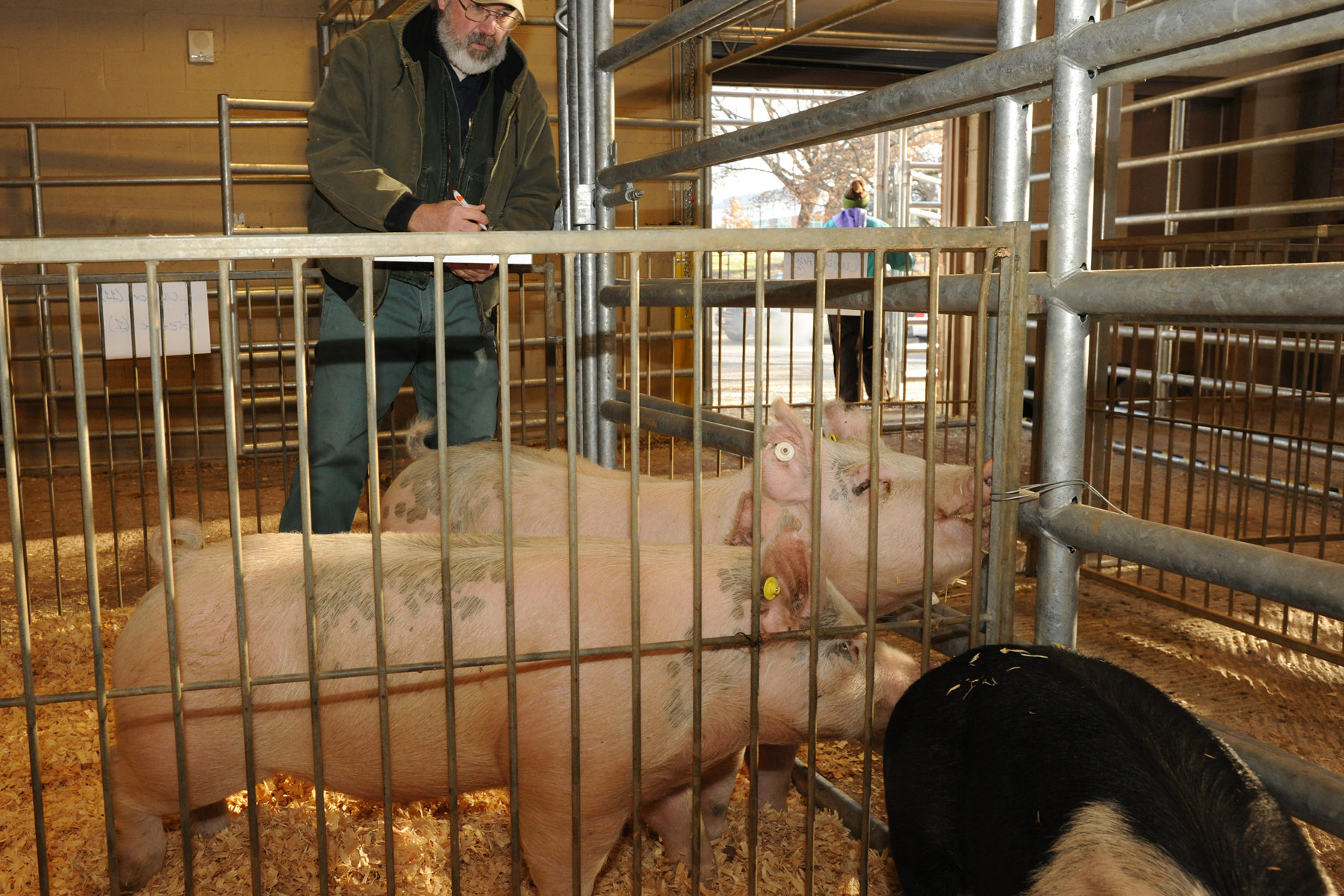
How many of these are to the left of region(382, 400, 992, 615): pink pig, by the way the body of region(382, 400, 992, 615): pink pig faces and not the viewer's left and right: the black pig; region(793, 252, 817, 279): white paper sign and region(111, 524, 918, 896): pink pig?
1

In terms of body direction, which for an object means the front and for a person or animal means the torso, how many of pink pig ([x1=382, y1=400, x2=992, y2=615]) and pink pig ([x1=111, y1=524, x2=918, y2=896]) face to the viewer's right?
2

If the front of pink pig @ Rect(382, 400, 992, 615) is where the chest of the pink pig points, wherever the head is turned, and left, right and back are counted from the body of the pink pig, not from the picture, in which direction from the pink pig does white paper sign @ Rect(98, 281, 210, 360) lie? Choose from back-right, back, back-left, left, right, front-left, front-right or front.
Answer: back-left

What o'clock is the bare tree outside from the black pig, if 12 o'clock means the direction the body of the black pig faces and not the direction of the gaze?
The bare tree outside is roughly at 7 o'clock from the black pig.

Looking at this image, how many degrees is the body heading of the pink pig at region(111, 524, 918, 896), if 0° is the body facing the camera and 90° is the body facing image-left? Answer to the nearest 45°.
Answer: approximately 270°

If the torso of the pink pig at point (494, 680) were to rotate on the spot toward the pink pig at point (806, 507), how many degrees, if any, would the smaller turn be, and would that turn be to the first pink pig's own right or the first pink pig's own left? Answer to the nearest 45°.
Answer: approximately 45° to the first pink pig's own left

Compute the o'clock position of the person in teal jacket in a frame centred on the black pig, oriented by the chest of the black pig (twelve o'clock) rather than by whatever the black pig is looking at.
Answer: The person in teal jacket is roughly at 7 o'clock from the black pig.

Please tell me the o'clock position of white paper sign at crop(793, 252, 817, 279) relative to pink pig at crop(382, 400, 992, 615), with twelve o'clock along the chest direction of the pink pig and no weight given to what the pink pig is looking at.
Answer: The white paper sign is roughly at 9 o'clock from the pink pig.

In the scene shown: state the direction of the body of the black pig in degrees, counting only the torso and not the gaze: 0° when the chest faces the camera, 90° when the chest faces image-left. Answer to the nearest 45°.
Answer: approximately 315°

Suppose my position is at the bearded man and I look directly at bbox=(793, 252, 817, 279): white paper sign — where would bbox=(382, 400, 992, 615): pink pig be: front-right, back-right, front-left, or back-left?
back-right

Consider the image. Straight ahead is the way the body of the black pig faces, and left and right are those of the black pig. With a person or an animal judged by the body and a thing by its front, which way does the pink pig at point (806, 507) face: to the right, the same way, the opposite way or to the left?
to the left

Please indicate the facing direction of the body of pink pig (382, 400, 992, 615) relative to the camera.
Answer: to the viewer's right
